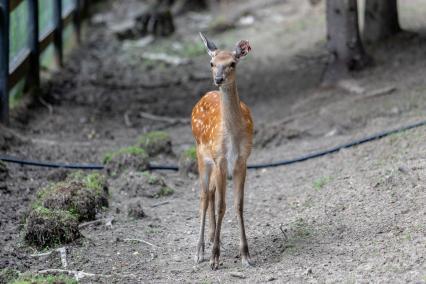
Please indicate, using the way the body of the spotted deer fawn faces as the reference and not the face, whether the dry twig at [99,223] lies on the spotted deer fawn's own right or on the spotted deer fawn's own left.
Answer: on the spotted deer fawn's own right

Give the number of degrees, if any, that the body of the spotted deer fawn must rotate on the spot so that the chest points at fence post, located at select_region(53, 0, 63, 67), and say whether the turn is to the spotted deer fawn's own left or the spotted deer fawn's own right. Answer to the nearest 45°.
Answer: approximately 180°

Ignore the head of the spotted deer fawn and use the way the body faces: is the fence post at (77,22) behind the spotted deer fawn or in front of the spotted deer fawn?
behind

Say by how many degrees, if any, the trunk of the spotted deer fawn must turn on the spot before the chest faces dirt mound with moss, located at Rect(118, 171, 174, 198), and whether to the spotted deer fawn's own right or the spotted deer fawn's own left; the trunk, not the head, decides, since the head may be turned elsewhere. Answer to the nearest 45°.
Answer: approximately 135° to the spotted deer fawn's own right

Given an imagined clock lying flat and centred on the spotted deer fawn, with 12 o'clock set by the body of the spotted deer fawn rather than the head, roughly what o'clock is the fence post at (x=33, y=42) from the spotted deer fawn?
The fence post is roughly at 5 o'clock from the spotted deer fawn.

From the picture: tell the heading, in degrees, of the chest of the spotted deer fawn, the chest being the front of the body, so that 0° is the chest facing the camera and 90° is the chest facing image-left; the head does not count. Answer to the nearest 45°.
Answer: approximately 0°

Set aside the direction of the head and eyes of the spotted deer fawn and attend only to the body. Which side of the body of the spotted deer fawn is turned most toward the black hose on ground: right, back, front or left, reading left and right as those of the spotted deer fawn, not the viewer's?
back
